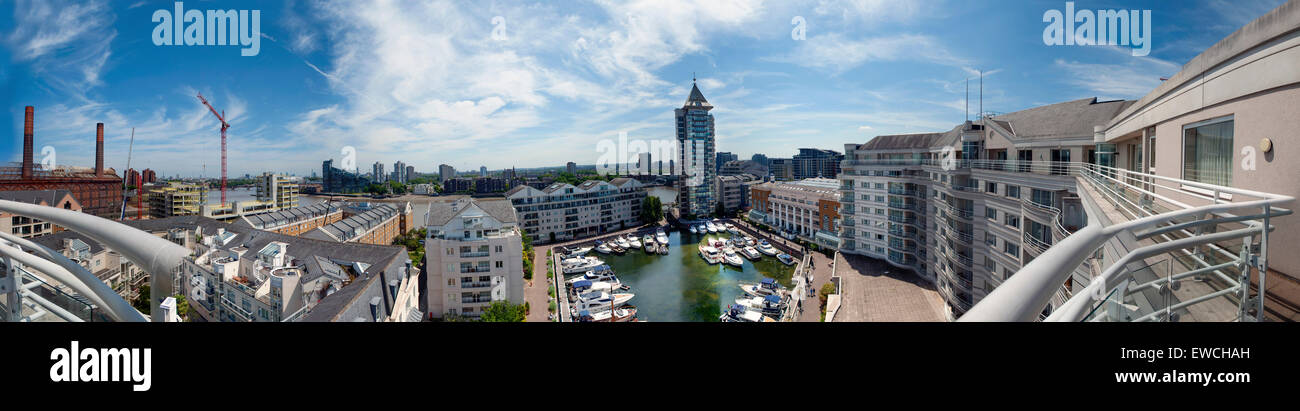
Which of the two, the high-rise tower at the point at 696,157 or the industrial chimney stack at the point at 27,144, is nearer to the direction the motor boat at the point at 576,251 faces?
the high-rise tower

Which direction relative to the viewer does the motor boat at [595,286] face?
to the viewer's right

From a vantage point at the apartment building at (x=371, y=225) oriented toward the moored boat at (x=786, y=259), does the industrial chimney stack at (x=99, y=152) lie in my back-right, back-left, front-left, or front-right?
back-right

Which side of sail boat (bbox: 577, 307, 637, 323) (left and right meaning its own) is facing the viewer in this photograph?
right

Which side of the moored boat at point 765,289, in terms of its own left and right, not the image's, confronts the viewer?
left

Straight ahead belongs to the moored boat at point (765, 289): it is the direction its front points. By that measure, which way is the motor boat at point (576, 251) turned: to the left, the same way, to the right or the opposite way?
the opposite way

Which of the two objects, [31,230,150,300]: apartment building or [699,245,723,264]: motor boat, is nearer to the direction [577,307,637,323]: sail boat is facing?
the motor boat

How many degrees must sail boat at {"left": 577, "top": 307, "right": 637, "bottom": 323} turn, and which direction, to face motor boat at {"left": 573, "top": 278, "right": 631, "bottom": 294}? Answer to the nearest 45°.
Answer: approximately 90° to its left

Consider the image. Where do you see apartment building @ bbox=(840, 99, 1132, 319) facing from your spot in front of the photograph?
facing the viewer and to the left of the viewer

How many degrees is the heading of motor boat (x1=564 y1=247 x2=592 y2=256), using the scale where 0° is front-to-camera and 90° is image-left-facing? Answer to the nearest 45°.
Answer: approximately 270°

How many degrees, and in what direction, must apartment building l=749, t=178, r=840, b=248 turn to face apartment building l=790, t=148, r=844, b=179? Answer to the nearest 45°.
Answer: approximately 135° to its right
